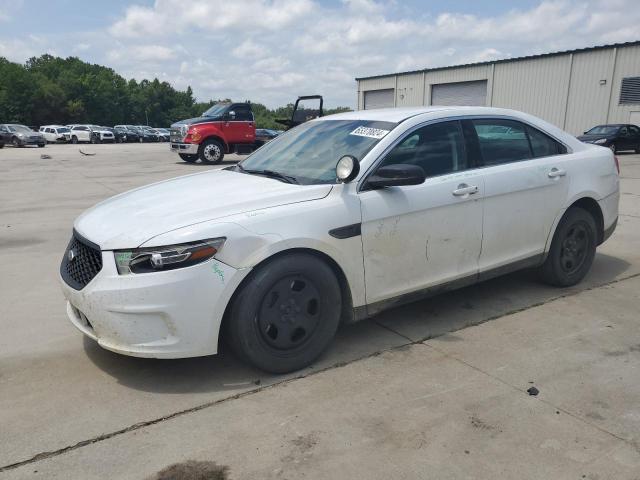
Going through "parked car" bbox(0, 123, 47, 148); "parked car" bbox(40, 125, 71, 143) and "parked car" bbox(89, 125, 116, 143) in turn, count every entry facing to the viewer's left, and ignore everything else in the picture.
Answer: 0

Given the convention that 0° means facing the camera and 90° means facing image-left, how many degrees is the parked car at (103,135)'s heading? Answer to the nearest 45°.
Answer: approximately 315°

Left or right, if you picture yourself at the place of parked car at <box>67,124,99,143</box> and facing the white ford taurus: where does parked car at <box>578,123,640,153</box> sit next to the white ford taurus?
left

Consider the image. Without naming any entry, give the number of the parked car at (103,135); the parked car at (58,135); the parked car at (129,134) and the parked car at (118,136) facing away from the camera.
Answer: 0

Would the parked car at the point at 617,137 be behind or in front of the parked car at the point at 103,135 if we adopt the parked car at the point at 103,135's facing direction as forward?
in front

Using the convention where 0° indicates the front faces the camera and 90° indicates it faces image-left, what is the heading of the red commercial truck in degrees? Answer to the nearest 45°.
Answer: approximately 45°

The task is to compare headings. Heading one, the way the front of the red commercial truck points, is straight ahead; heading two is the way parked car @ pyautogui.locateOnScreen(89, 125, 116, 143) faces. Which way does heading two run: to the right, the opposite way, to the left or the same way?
to the left

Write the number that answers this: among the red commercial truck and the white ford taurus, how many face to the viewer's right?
0

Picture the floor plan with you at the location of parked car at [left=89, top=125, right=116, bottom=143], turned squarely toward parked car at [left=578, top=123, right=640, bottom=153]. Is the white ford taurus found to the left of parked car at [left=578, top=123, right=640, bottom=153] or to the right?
right

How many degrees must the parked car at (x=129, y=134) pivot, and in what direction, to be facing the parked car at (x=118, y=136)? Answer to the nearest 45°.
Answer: approximately 90° to its right

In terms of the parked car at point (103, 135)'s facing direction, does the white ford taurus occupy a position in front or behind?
in front

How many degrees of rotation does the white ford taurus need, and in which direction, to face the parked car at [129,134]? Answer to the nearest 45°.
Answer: approximately 90° to its right
